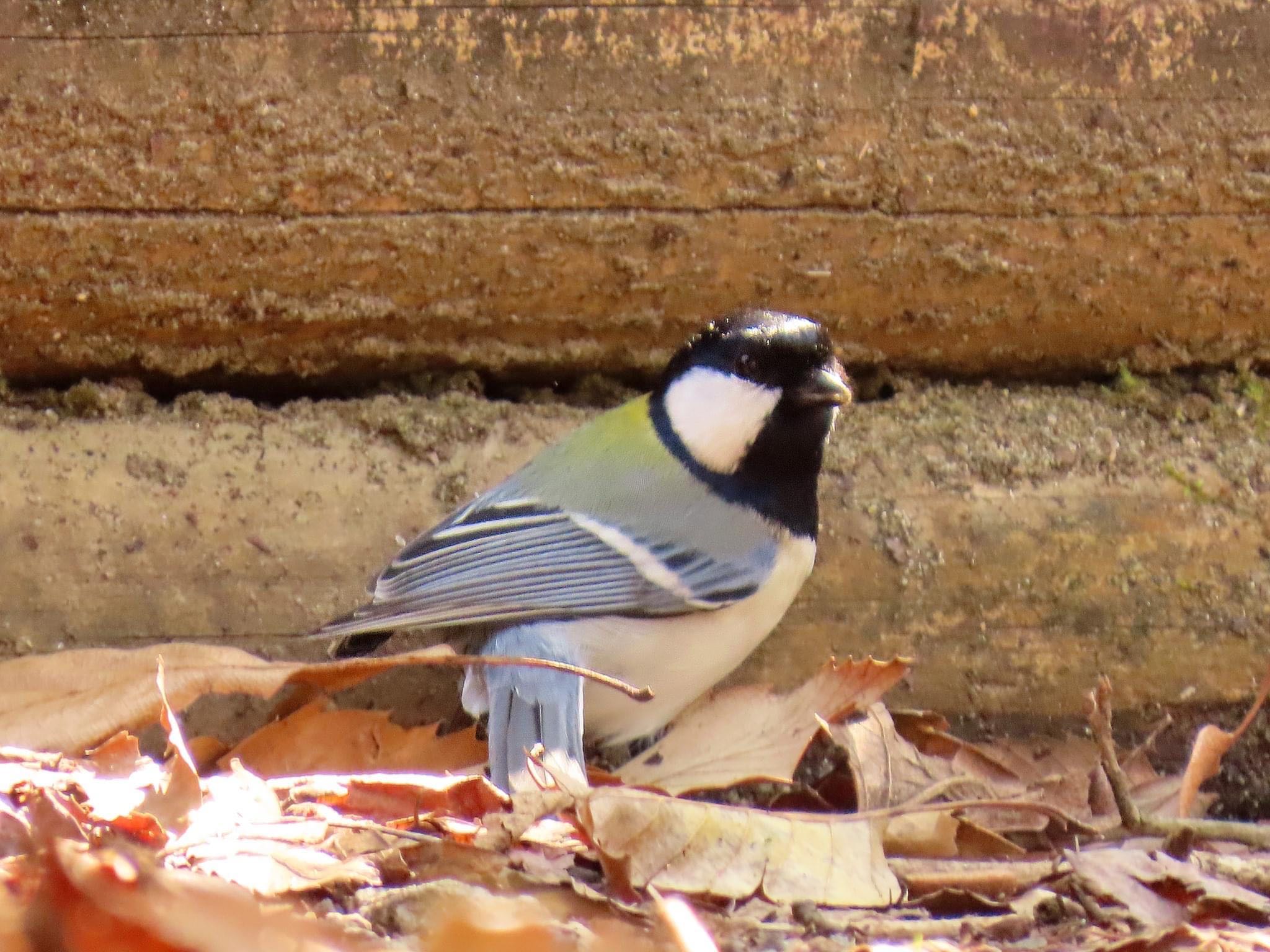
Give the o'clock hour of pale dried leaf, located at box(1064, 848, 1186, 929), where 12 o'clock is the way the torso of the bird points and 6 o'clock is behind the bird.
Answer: The pale dried leaf is roughly at 2 o'clock from the bird.

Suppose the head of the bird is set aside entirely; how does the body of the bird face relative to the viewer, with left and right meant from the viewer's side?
facing to the right of the viewer

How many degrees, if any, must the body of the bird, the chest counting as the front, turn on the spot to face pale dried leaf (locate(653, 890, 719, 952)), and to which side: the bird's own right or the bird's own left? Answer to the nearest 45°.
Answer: approximately 90° to the bird's own right

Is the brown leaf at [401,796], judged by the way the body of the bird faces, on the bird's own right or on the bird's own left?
on the bird's own right

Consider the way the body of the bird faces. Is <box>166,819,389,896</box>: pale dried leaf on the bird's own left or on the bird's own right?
on the bird's own right

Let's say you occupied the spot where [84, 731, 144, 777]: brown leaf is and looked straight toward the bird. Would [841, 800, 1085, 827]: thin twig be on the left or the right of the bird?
right

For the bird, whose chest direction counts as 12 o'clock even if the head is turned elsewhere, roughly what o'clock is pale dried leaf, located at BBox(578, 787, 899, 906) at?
The pale dried leaf is roughly at 3 o'clock from the bird.
